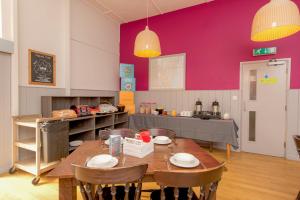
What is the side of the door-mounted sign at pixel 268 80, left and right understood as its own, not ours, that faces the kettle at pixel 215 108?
right

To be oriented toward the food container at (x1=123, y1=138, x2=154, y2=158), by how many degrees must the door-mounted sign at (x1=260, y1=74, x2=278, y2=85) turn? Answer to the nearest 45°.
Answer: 0° — it already faces it

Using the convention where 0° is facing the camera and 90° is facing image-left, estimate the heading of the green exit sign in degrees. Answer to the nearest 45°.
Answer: approximately 0°

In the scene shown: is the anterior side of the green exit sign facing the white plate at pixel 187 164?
yes

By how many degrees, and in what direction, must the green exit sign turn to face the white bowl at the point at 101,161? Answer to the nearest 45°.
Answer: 0° — it already faces it

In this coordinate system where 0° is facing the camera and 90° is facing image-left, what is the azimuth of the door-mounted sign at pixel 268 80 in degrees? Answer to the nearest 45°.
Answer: approximately 0°

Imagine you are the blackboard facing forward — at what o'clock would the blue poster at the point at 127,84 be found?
The blue poster is roughly at 10 o'clock from the blackboard.

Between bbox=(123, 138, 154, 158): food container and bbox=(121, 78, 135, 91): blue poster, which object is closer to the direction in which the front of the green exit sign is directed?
the food container
